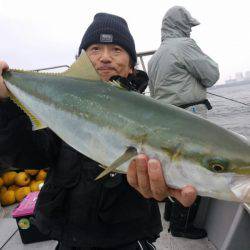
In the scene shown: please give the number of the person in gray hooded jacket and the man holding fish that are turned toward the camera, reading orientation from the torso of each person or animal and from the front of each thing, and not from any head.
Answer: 1

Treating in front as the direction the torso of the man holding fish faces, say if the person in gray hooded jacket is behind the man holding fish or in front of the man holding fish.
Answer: behind

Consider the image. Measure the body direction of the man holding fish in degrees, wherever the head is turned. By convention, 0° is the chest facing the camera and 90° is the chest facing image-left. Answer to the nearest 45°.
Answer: approximately 0°
